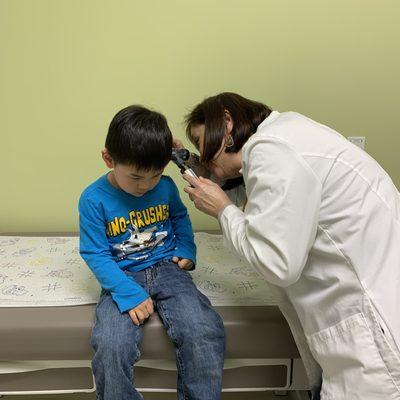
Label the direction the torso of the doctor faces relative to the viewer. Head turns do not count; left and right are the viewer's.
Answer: facing to the left of the viewer

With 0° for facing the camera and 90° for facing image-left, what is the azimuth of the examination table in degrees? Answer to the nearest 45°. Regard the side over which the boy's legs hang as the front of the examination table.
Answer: approximately 0°

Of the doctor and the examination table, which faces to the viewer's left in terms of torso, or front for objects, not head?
the doctor

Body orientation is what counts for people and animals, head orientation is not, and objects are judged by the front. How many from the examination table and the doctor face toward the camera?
1

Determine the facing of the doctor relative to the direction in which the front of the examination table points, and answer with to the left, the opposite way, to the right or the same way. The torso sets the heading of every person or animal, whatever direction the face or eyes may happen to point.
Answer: to the right

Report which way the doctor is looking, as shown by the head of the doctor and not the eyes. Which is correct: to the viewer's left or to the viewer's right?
to the viewer's left
